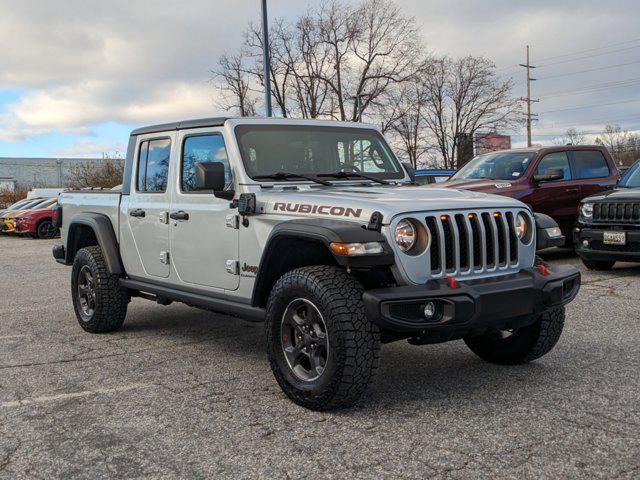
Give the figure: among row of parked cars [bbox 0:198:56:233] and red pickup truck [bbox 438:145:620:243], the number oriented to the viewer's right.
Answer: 0

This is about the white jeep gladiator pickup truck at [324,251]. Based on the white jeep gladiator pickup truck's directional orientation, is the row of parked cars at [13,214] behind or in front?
behind

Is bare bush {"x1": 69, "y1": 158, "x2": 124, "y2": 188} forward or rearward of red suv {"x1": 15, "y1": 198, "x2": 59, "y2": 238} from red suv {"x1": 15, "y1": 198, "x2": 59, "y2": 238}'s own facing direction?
rearward

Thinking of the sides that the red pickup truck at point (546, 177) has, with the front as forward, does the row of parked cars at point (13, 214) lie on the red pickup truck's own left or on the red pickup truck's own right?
on the red pickup truck's own right

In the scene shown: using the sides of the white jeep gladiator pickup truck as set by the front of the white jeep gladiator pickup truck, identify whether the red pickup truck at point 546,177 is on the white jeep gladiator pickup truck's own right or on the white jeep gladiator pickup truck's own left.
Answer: on the white jeep gladiator pickup truck's own left

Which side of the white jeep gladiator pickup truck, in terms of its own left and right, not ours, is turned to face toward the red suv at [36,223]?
back

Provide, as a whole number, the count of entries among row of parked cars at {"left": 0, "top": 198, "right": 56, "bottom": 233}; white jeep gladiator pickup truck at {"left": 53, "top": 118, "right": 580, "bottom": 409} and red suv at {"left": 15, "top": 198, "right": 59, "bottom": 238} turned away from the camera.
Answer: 0

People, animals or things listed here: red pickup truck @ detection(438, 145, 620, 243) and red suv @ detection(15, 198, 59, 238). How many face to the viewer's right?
0

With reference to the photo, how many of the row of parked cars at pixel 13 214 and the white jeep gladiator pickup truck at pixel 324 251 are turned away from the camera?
0

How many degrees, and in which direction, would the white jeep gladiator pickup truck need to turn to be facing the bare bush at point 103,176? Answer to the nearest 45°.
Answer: approximately 135° to its left

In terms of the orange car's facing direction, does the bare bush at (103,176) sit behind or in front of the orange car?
behind

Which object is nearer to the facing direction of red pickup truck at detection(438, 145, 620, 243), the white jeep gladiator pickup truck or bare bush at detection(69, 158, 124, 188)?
the white jeep gladiator pickup truck

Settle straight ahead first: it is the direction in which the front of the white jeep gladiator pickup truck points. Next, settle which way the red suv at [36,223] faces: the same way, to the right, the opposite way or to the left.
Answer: to the right

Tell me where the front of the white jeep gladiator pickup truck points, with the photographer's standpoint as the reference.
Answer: facing the viewer and to the right of the viewer

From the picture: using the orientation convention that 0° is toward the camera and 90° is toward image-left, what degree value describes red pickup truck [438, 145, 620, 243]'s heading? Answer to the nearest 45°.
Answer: approximately 45°

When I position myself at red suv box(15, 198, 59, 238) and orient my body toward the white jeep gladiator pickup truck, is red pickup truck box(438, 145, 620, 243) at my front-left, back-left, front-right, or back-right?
front-left

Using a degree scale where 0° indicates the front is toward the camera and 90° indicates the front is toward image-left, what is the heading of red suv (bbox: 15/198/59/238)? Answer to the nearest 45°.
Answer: approximately 45°

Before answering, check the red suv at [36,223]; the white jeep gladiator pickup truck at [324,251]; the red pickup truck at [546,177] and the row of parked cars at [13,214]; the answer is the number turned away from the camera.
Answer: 0
